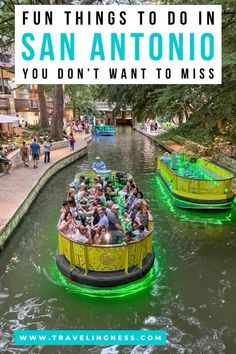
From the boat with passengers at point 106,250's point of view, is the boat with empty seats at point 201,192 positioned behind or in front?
behind

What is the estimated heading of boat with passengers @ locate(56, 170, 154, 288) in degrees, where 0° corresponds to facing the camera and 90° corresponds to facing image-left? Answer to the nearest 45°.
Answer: approximately 0°
